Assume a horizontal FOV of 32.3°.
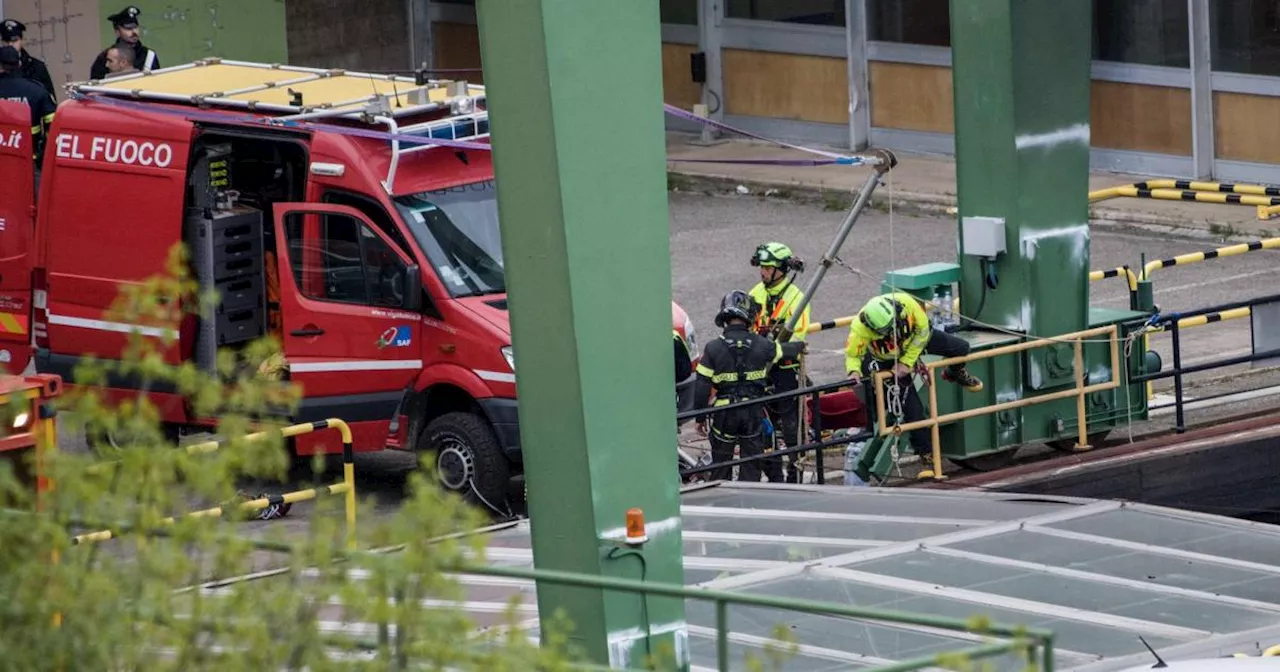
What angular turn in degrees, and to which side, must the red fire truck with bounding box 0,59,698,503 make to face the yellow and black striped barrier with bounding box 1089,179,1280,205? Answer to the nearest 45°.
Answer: approximately 45° to its left

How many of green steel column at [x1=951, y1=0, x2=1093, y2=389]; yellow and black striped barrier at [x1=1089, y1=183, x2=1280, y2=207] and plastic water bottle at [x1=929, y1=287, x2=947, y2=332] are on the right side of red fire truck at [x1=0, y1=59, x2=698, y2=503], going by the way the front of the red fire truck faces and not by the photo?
0

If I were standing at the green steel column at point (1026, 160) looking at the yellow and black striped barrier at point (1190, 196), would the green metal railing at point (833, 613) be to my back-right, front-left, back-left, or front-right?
back-right

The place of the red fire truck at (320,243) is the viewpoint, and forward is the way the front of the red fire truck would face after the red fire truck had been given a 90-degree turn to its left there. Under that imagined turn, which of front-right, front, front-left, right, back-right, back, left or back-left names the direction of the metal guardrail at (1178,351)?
front-right

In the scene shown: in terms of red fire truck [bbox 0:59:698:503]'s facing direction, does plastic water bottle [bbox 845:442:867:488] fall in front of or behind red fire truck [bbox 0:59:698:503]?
in front

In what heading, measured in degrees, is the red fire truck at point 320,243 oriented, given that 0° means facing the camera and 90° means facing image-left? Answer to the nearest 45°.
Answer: approximately 315°

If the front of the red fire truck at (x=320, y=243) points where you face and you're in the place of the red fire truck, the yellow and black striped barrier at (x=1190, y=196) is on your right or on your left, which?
on your left

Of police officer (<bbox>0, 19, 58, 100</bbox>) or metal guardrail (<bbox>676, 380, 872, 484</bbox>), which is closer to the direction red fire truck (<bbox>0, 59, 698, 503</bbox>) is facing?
the metal guardrail

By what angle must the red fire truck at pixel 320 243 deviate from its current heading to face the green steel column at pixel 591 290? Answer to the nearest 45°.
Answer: approximately 45° to its right

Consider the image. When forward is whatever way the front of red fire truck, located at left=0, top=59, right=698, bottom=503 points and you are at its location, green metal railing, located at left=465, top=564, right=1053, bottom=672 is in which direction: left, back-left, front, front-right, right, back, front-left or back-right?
front-right

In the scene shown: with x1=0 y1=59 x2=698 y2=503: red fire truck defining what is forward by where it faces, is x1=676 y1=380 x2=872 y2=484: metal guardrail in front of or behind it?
in front

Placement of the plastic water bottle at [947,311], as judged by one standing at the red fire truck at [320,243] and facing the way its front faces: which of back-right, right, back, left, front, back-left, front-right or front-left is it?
front-left

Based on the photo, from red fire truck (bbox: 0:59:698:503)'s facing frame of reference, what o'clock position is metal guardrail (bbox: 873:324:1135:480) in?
The metal guardrail is roughly at 11 o'clock from the red fire truck.
